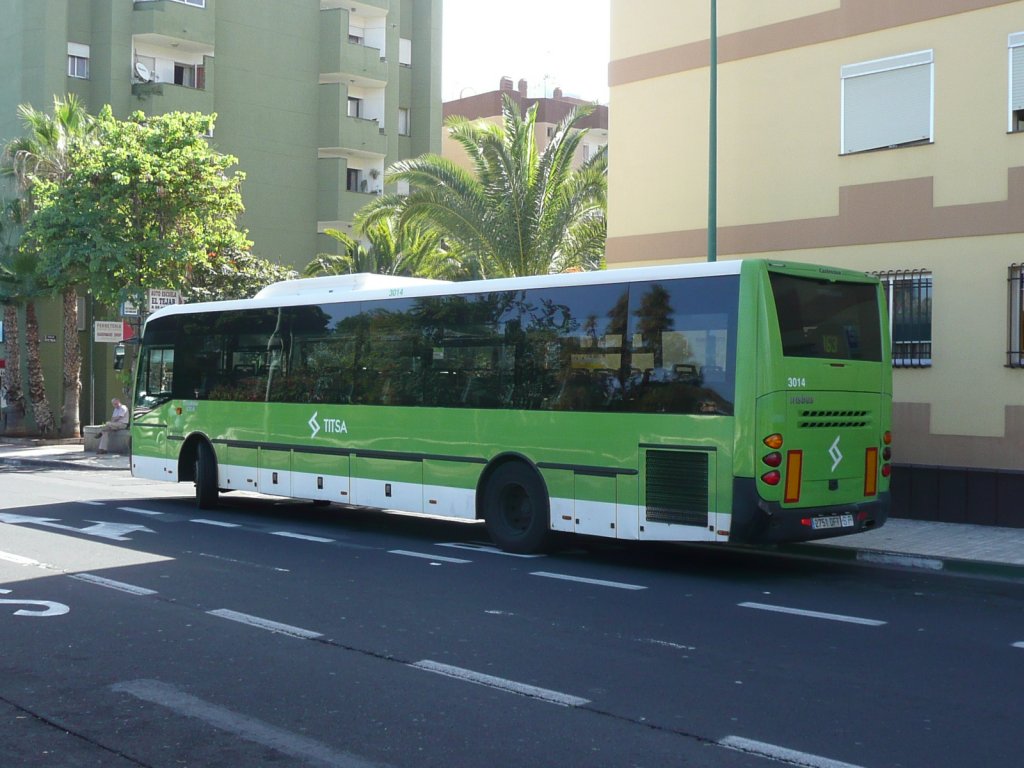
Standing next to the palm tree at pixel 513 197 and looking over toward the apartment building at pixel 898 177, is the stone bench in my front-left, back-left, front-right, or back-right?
back-right

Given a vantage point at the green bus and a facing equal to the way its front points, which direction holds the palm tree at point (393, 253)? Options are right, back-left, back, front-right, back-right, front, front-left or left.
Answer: front-right

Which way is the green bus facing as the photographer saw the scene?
facing away from the viewer and to the left of the viewer

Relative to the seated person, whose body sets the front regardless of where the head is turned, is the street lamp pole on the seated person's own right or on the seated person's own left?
on the seated person's own left

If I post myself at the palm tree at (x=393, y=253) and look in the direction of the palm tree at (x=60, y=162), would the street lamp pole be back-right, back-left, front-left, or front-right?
back-left

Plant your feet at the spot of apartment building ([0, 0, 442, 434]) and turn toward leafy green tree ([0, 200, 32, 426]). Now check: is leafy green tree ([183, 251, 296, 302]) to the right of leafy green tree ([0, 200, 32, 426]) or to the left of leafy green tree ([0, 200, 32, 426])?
left

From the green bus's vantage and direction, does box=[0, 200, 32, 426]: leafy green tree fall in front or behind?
in front
